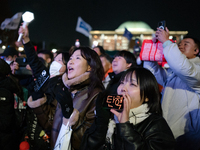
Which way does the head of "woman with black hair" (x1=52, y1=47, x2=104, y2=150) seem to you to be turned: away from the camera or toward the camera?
toward the camera

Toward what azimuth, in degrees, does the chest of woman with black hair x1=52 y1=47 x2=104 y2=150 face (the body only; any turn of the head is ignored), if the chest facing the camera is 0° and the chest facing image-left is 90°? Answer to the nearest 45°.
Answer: approximately 45°

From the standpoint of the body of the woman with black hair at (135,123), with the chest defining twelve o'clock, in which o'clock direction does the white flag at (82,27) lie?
The white flag is roughly at 4 o'clock from the woman with black hair.

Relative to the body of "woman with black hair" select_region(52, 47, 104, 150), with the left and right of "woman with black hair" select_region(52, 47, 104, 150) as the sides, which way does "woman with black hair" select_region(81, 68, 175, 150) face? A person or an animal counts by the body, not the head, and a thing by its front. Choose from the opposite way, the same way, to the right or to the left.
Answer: the same way

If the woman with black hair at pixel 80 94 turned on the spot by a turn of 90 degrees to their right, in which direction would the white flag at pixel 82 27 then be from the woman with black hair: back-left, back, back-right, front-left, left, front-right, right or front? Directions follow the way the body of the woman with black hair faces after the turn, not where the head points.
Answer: front-right

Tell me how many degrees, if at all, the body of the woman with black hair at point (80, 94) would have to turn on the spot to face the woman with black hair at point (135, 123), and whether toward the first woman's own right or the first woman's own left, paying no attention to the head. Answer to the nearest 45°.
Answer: approximately 90° to the first woman's own left

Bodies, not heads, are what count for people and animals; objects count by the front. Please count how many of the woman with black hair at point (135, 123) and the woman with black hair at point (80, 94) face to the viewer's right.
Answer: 0

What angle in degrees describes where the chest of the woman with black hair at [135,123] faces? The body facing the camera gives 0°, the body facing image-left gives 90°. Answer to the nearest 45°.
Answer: approximately 45°

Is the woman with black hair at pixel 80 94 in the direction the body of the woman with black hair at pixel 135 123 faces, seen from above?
no
